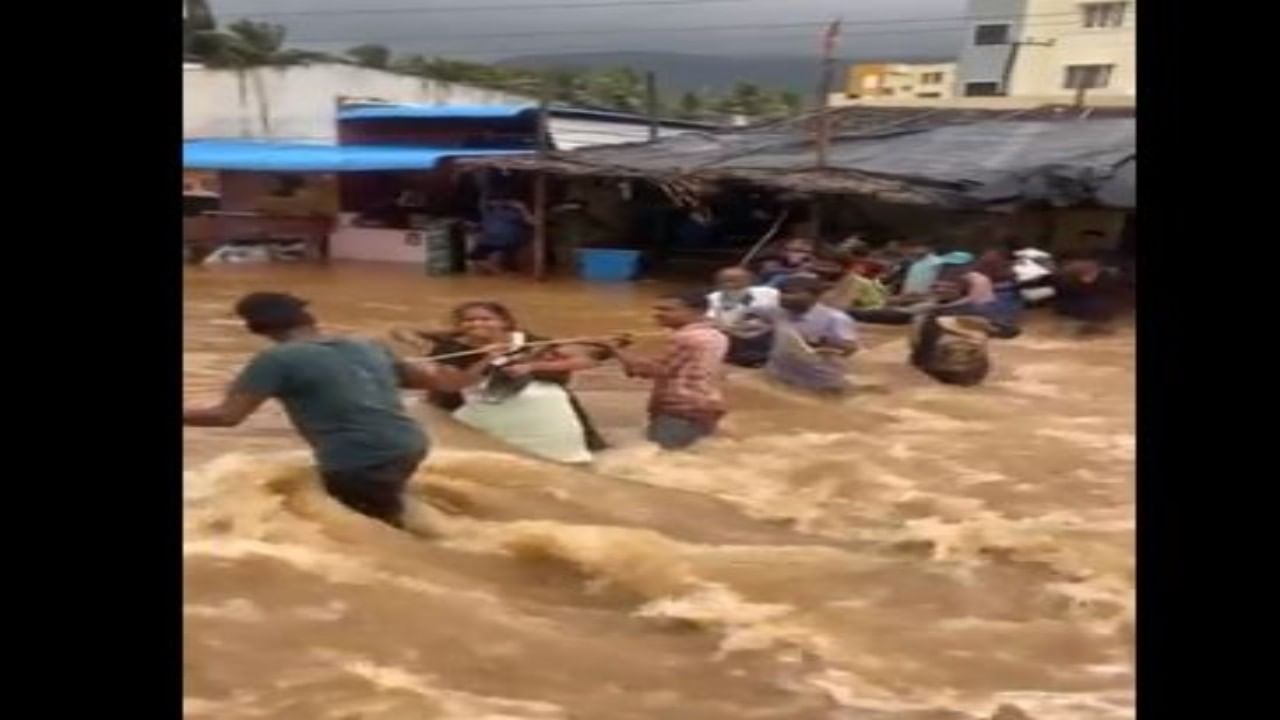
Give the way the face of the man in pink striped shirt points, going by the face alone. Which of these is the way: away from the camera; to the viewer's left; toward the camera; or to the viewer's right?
to the viewer's left

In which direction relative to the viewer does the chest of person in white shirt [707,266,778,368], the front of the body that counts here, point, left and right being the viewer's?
facing the viewer and to the left of the viewer
